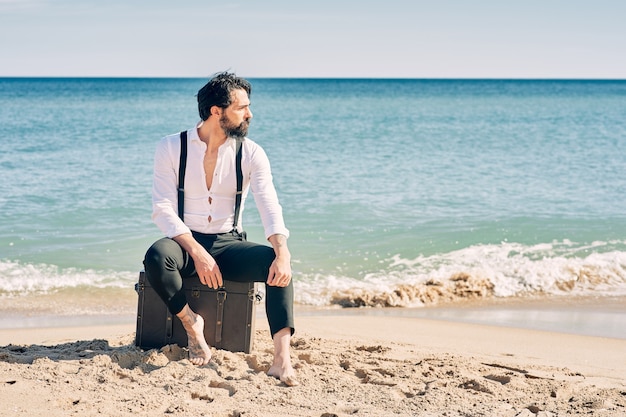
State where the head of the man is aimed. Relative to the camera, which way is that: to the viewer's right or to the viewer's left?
to the viewer's right

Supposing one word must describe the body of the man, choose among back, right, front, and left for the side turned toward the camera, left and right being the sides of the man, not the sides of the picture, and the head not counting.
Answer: front

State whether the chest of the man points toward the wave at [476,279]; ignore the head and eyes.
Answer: no

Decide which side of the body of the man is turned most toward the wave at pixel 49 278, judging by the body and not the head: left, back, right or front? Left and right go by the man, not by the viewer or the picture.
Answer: back

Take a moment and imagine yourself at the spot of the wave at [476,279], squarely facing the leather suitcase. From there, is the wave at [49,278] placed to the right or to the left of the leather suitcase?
right
